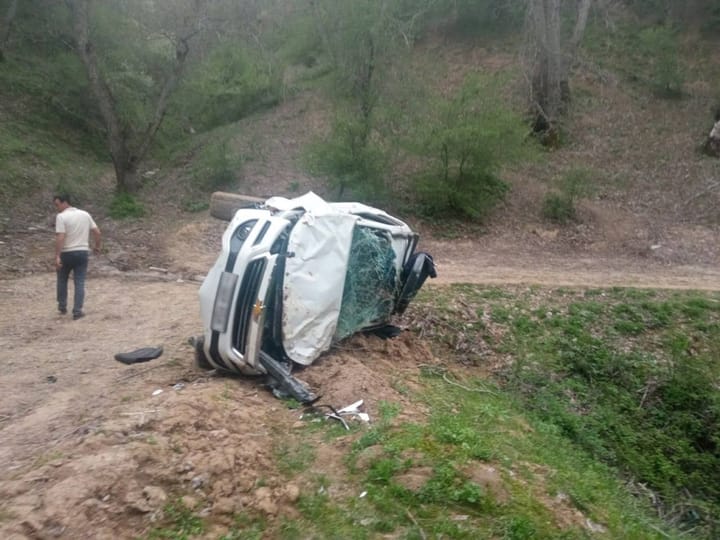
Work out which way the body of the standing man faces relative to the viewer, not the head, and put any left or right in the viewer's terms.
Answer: facing away from the viewer and to the left of the viewer

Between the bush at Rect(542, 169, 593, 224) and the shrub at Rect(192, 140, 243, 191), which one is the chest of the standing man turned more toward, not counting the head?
the shrub

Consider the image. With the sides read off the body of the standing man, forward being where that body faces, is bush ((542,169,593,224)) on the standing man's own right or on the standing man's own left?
on the standing man's own right

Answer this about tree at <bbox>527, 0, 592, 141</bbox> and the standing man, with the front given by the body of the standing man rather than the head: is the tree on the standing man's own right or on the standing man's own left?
on the standing man's own right

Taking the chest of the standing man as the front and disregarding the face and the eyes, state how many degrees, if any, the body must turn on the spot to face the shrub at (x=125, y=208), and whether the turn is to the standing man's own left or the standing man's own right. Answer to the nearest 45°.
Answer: approximately 45° to the standing man's own right

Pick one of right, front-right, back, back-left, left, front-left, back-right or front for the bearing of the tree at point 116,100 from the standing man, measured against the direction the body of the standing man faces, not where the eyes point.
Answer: front-right

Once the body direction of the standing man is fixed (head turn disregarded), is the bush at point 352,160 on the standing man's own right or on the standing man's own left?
on the standing man's own right

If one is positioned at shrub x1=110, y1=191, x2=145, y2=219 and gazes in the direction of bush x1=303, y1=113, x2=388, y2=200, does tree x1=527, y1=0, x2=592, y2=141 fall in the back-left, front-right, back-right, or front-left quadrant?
front-left

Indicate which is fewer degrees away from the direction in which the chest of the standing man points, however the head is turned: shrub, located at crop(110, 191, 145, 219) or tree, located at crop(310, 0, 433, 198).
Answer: the shrub

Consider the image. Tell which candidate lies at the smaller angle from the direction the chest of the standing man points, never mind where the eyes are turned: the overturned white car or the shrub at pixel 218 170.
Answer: the shrub

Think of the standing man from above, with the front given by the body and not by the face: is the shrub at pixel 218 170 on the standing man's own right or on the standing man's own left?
on the standing man's own right

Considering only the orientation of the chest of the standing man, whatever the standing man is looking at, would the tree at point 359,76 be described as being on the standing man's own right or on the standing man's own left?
on the standing man's own right

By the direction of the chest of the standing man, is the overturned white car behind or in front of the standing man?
behind
